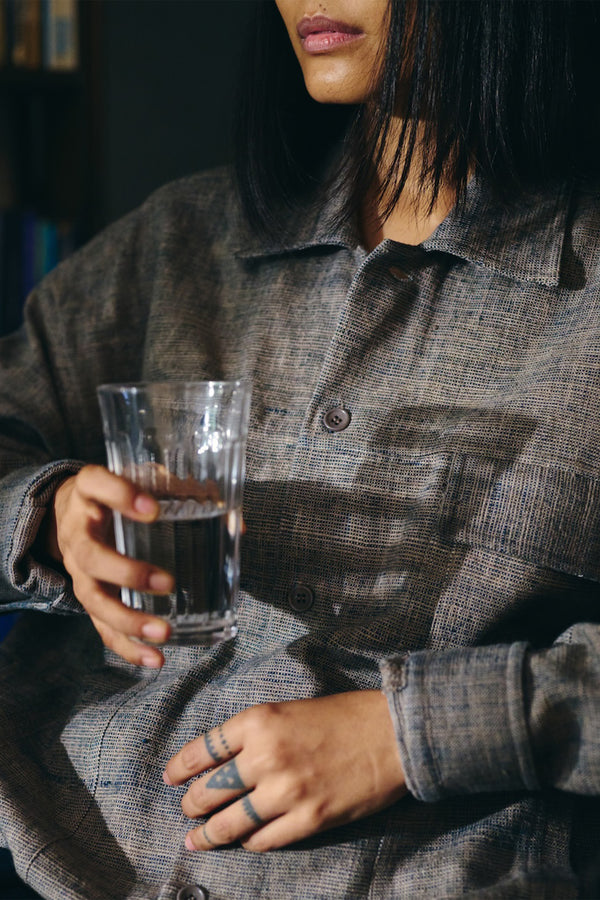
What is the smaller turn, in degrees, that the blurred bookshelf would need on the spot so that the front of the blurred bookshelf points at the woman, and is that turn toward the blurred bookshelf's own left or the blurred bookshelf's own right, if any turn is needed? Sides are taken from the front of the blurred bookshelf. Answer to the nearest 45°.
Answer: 0° — it already faces them

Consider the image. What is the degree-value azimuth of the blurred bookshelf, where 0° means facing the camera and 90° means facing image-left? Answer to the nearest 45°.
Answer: approximately 0°
